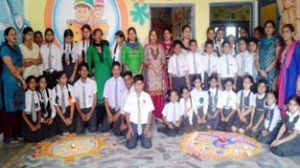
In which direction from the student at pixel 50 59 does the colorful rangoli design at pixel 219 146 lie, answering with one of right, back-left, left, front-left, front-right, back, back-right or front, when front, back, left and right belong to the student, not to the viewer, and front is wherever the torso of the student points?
front-left

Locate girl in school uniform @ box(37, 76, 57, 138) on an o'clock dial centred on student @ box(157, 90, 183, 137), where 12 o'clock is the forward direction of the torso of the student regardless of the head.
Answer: The girl in school uniform is roughly at 3 o'clock from the student.

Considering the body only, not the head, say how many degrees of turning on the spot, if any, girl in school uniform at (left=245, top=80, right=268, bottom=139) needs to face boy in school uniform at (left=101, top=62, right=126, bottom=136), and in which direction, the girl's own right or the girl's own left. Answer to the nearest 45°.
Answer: approximately 45° to the girl's own right

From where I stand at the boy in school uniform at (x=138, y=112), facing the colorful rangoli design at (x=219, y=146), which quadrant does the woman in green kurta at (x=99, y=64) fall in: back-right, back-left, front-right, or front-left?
back-left

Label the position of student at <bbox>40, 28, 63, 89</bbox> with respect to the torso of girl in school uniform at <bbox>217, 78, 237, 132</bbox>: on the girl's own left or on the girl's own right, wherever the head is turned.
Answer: on the girl's own right

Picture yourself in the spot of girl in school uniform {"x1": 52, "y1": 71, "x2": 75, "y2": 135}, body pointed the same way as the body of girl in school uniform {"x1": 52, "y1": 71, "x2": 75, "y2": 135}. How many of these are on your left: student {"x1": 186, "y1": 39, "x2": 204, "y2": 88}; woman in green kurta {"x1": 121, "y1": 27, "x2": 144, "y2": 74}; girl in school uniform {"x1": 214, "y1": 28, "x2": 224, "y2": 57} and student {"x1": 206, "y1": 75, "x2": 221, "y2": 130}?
4

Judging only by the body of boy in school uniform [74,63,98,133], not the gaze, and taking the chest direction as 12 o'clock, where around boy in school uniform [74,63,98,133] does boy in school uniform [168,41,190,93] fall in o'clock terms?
boy in school uniform [168,41,190,93] is roughly at 9 o'clock from boy in school uniform [74,63,98,133].

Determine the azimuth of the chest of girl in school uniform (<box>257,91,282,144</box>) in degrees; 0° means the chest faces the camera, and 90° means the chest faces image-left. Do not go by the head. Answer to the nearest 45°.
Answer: approximately 45°

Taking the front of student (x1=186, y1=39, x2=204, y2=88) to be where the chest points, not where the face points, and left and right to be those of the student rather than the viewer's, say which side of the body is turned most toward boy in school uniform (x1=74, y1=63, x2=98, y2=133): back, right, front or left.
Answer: right

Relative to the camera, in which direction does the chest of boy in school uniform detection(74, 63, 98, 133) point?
toward the camera

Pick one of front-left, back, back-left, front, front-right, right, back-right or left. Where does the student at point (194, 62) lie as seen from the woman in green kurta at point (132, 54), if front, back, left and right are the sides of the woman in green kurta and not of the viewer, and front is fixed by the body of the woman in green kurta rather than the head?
left

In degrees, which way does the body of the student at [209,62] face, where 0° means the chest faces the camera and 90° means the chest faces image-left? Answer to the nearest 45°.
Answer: approximately 0°

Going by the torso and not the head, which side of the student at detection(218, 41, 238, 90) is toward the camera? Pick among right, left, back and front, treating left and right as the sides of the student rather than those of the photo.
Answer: front
